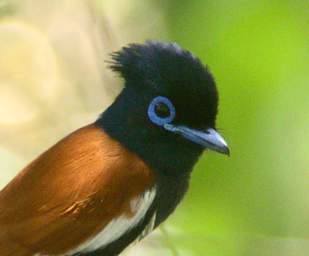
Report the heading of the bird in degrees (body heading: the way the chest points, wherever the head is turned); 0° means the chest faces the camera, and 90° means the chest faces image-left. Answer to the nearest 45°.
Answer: approximately 270°
